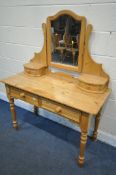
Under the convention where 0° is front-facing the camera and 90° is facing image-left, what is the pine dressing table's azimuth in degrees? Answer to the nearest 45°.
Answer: approximately 45°
